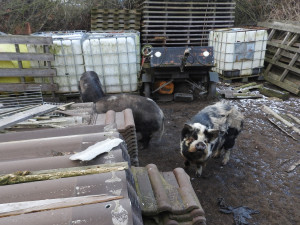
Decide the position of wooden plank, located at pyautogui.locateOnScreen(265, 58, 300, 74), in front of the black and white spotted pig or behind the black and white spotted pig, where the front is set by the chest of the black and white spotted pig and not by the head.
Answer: behind

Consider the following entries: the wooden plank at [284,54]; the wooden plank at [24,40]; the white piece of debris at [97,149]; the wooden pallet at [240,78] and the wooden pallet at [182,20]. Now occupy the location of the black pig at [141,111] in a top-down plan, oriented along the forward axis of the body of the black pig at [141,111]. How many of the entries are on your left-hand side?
1

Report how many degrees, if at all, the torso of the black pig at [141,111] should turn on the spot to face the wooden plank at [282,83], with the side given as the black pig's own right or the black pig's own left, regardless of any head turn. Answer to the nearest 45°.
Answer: approximately 135° to the black pig's own right

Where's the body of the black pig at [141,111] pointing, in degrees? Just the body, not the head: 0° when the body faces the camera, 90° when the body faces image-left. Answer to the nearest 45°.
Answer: approximately 90°

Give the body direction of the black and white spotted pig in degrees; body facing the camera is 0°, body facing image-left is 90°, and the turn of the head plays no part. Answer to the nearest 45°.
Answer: approximately 45°

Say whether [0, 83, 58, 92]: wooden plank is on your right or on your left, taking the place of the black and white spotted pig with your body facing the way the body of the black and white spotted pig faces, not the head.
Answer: on your right

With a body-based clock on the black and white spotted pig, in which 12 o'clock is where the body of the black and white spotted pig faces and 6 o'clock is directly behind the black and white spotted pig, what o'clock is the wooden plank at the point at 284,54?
The wooden plank is roughly at 5 o'clock from the black and white spotted pig.

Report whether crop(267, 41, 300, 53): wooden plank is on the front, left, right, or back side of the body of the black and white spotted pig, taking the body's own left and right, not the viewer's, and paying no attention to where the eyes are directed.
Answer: back

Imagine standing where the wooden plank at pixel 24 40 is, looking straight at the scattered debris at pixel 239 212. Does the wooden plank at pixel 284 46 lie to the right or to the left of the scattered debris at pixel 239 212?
left

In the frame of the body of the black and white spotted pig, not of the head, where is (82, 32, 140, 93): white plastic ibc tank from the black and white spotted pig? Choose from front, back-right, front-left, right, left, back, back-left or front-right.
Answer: right

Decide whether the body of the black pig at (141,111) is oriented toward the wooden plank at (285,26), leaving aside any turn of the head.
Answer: no

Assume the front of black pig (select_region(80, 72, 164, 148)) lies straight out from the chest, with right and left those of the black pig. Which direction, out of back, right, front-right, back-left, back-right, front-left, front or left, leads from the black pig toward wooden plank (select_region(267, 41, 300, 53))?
back-right

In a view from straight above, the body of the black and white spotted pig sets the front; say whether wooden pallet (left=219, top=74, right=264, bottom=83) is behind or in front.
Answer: behind

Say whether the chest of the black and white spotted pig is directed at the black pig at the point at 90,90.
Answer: no
